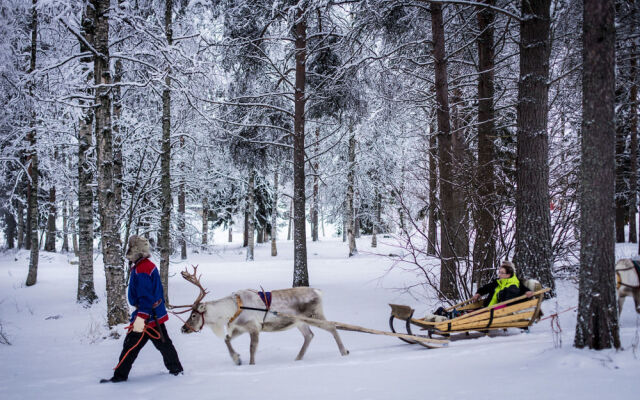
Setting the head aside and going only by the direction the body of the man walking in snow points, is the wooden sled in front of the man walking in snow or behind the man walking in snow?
behind

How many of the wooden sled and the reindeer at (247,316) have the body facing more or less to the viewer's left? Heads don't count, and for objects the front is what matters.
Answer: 2

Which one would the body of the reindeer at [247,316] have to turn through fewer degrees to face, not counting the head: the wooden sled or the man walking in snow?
the man walking in snow

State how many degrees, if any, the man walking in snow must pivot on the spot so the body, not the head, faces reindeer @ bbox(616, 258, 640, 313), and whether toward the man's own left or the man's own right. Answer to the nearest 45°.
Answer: approximately 180°

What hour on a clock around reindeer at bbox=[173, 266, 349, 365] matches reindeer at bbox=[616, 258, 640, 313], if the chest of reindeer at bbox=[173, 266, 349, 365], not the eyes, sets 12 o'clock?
reindeer at bbox=[616, 258, 640, 313] is roughly at 6 o'clock from reindeer at bbox=[173, 266, 349, 365].

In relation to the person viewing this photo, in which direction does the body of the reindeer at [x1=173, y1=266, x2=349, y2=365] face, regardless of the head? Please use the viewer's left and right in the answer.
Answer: facing to the left of the viewer

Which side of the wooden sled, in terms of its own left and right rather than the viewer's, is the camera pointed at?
left

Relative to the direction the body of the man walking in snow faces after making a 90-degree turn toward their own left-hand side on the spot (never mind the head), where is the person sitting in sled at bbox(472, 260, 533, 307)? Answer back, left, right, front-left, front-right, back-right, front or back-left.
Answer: left

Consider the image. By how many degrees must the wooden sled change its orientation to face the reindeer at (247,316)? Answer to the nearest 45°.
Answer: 0° — it already faces it

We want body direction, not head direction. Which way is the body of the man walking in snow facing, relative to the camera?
to the viewer's left

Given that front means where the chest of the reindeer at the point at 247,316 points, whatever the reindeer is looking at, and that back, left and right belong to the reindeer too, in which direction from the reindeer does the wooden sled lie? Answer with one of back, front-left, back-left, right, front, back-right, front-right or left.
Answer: back

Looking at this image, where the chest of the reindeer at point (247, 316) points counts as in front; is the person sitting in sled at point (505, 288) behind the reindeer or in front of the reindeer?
behind

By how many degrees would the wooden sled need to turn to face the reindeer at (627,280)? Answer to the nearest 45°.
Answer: approximately 180°
